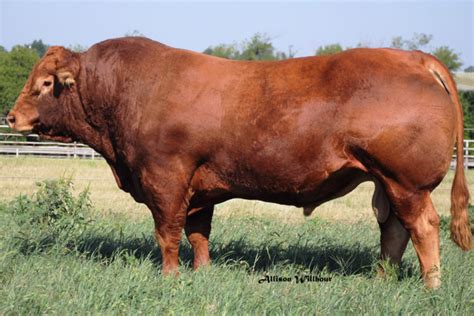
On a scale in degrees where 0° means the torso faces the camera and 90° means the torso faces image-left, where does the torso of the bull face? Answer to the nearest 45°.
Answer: approximately 90°

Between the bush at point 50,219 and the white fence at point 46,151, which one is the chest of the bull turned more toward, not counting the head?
the bush

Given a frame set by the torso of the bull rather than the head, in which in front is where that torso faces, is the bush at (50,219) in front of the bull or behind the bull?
in front

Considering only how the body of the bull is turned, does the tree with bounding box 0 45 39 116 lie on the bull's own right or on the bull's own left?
on the bull's own right

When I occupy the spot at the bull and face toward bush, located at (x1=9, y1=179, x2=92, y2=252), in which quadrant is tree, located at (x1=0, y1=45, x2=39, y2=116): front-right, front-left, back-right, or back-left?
front-right

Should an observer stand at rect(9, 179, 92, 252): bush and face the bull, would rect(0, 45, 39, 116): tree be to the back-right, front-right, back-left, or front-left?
back-left

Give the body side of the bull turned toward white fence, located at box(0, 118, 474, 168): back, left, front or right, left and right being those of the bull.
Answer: right
